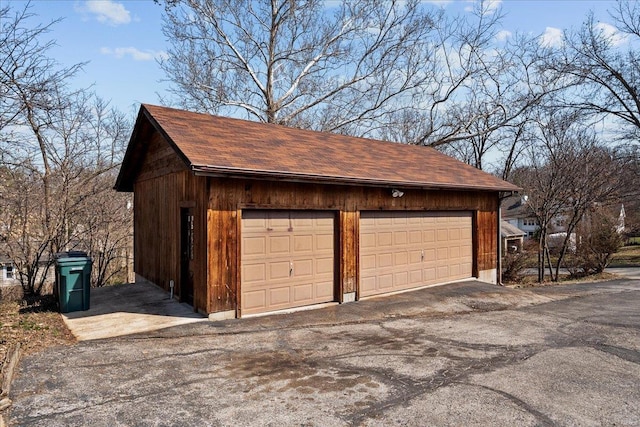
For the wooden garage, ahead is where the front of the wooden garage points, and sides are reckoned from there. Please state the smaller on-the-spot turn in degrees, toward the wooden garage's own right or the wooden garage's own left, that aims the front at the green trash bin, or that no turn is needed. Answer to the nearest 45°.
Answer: approximately 135° to the wooden garage's own right

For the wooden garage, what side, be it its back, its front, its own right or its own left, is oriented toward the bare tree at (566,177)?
left

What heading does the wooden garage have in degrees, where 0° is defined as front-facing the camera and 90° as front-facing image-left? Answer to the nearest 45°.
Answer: approximately 315°
